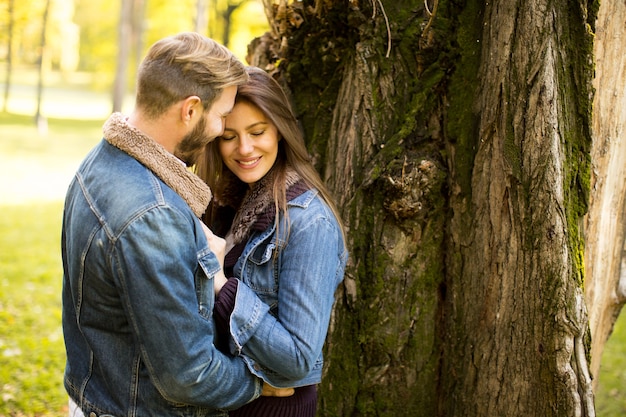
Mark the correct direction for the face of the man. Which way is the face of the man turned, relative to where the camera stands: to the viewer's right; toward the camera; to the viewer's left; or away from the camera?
to the viewer's right

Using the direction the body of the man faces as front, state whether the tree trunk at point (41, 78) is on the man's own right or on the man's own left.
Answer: on the man's own left

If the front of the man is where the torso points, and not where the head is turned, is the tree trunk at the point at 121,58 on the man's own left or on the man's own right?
on the man's own left

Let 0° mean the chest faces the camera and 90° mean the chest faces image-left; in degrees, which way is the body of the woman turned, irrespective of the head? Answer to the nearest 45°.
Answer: approximately 45°

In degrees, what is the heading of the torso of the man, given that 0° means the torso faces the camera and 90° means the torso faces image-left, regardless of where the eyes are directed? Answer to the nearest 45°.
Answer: approximately 225°

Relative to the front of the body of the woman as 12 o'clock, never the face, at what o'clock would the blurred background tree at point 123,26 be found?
The blurred background tree is roughly at 4 o'clock from the woman.

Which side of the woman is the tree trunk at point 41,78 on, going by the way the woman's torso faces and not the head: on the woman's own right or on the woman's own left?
on the woman's own right

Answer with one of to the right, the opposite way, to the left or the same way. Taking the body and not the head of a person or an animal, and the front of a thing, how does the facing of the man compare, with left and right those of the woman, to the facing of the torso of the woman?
the opposite way

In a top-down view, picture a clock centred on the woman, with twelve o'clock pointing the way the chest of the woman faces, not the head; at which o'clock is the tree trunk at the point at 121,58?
The tree trunk is roughly at 4 o'clock from the woman.
